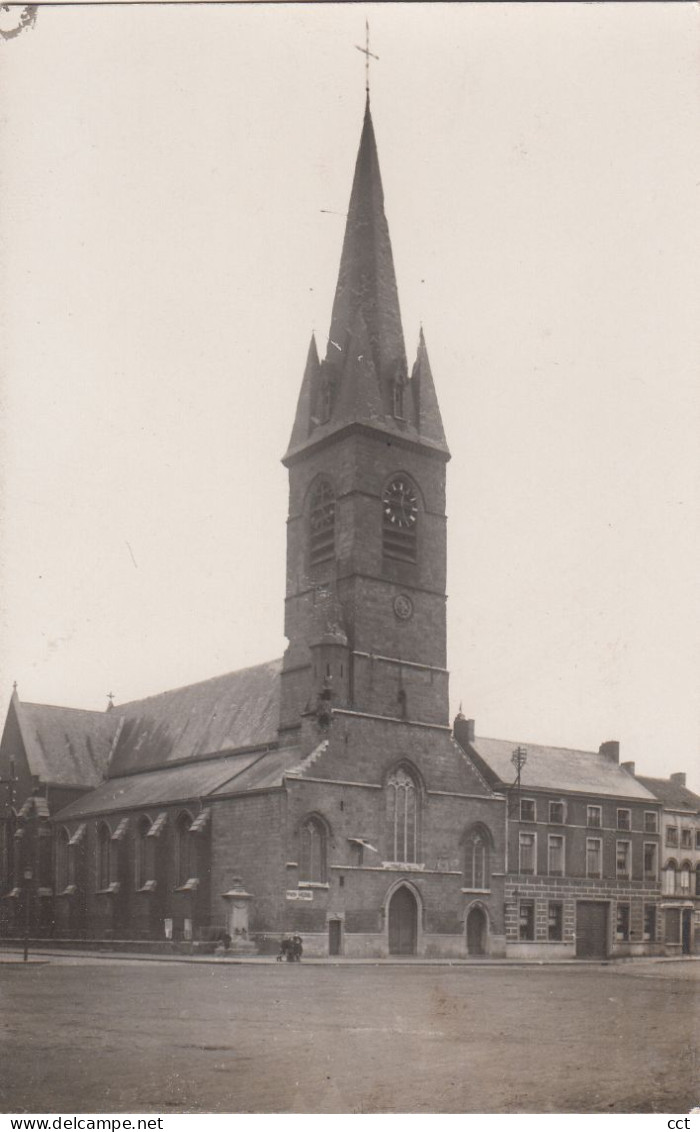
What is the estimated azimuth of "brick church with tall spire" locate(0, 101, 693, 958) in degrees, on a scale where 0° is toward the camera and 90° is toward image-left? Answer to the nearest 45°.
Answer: approximately 315°
